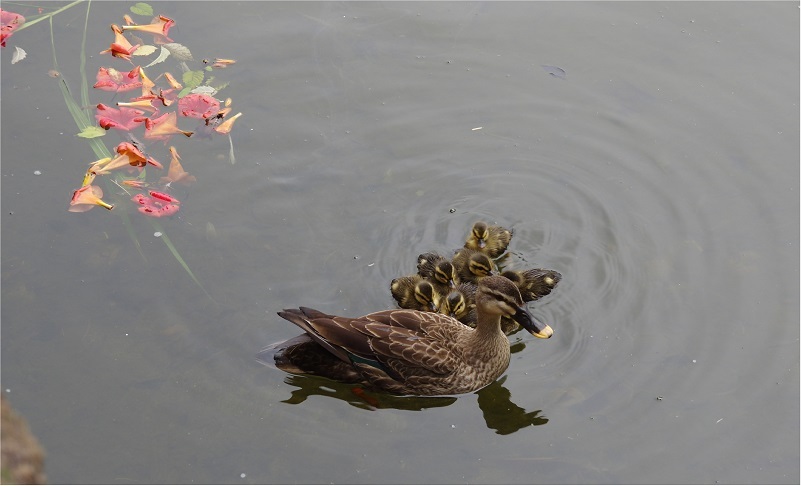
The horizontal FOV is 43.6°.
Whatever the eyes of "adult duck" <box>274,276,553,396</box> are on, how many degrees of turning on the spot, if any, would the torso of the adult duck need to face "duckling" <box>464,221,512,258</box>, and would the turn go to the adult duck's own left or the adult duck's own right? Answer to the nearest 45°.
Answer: approximately 90° to the adult duck's own left

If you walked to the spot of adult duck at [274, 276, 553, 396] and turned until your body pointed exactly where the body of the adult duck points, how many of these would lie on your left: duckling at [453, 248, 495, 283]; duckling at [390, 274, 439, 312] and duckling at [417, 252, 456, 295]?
3

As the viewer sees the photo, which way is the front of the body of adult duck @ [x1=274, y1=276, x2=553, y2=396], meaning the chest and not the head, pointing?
to the viewer's right

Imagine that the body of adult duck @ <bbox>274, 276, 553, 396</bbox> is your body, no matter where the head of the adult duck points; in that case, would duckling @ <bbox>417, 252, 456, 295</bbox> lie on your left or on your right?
on your left

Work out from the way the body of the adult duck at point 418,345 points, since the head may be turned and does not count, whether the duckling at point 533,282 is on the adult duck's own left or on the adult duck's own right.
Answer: on the adult duck's own left

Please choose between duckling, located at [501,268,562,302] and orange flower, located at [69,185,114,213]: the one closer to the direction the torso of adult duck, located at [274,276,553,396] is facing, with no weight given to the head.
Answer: the duckling

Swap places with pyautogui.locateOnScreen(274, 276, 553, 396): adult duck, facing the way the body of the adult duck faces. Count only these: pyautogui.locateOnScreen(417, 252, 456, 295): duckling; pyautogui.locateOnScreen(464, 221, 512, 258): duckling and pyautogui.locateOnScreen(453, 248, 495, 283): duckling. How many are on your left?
3

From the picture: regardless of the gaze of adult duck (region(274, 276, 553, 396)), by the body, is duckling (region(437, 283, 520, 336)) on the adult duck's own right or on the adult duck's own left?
on the adult duck's own left

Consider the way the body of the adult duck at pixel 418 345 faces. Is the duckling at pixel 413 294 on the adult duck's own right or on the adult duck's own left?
on the adult duck's own left

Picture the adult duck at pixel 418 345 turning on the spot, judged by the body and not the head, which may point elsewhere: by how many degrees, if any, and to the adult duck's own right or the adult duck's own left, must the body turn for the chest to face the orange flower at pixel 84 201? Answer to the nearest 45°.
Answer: approximately 180°
